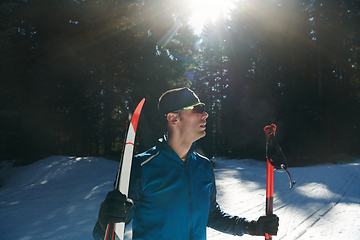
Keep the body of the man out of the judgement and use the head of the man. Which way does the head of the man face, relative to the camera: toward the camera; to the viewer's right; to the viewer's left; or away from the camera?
to the viewer's right

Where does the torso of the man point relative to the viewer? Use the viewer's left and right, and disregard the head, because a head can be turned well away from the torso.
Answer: facing the viewer and to the right of the viewer
